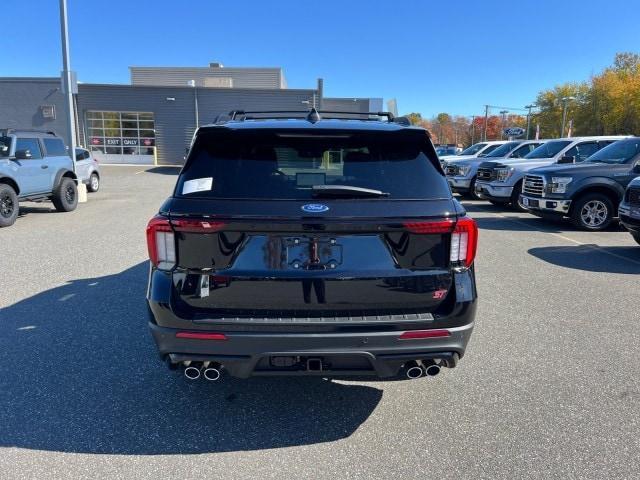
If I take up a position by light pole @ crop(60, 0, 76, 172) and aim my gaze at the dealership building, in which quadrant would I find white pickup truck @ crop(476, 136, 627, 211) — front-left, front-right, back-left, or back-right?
back-right

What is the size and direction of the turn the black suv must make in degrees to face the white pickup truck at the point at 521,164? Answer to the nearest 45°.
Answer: approximately 45° to its right

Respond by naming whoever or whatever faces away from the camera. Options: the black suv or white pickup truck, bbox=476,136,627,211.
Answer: the black suv

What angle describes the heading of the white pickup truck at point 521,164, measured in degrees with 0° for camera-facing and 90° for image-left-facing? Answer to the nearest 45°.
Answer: approximately 45°

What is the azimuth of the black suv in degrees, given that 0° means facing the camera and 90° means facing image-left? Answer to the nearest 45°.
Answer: approximately 180°

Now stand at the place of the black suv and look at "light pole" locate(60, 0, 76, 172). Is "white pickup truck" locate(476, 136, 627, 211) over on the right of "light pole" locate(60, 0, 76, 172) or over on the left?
right

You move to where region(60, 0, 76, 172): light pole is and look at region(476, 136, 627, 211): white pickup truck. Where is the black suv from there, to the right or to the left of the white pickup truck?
right

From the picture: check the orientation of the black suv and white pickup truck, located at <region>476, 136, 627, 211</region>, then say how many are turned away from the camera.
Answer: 1

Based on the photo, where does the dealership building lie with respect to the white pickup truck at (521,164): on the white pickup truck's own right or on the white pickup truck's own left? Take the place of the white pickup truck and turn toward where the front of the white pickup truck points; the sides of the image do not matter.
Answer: on the white pickup truck's own right

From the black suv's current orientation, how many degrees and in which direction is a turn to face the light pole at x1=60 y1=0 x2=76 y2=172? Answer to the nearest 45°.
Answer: approximately 45° to its left
